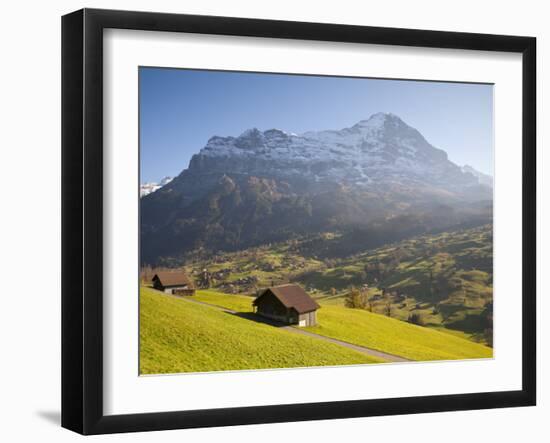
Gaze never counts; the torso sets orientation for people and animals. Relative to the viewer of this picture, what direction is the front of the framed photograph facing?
facing the viewer and to the right of the viewer
